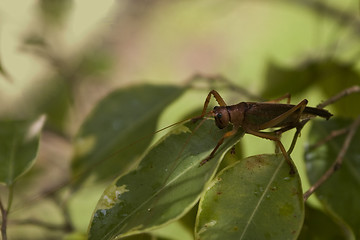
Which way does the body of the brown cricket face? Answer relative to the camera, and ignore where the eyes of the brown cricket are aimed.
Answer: to the viewer's left

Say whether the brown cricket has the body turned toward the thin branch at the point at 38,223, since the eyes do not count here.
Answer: yes

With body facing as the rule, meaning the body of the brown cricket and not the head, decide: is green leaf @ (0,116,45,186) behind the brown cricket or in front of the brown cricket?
in front
